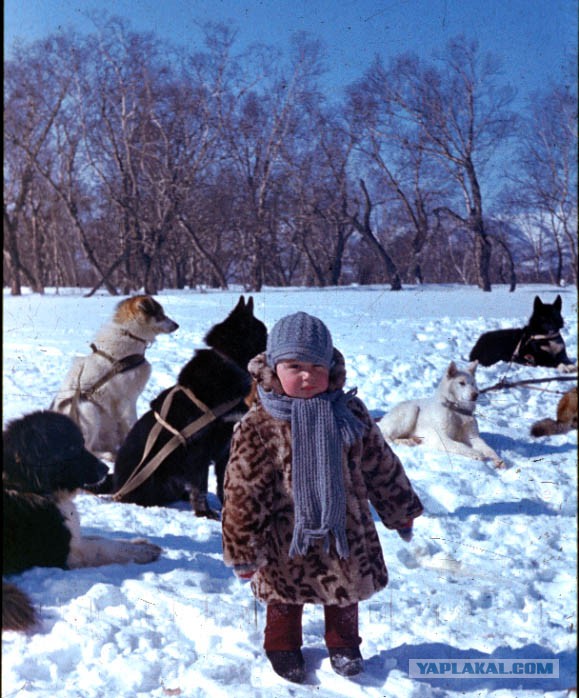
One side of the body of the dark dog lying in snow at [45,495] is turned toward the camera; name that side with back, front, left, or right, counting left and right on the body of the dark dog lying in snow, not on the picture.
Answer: right

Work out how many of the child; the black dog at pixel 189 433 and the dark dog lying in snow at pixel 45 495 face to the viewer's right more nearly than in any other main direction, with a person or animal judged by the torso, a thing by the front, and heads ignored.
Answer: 2

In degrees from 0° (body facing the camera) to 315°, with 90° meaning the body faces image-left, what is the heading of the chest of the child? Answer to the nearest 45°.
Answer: approximately 0°

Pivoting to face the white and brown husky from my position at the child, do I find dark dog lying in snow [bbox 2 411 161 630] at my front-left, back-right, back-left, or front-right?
front-left

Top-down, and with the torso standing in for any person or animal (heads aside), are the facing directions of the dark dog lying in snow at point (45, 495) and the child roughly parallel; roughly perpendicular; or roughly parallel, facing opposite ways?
roughly perpendicular

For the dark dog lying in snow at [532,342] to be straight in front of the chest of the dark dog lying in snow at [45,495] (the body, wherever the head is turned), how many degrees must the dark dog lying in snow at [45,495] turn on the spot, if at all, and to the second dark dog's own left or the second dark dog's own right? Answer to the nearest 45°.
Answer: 0° — it already faces it

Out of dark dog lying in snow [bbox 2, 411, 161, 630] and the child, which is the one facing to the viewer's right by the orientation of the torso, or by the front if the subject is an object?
the dark dog lying in snow

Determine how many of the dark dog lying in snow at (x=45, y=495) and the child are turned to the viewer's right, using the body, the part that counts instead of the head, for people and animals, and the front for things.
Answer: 1

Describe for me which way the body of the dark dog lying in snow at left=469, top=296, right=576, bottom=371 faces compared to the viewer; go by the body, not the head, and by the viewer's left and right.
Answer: facing the viewer and to the right of the viewer

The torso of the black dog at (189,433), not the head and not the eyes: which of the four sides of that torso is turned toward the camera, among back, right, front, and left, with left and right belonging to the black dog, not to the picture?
right
